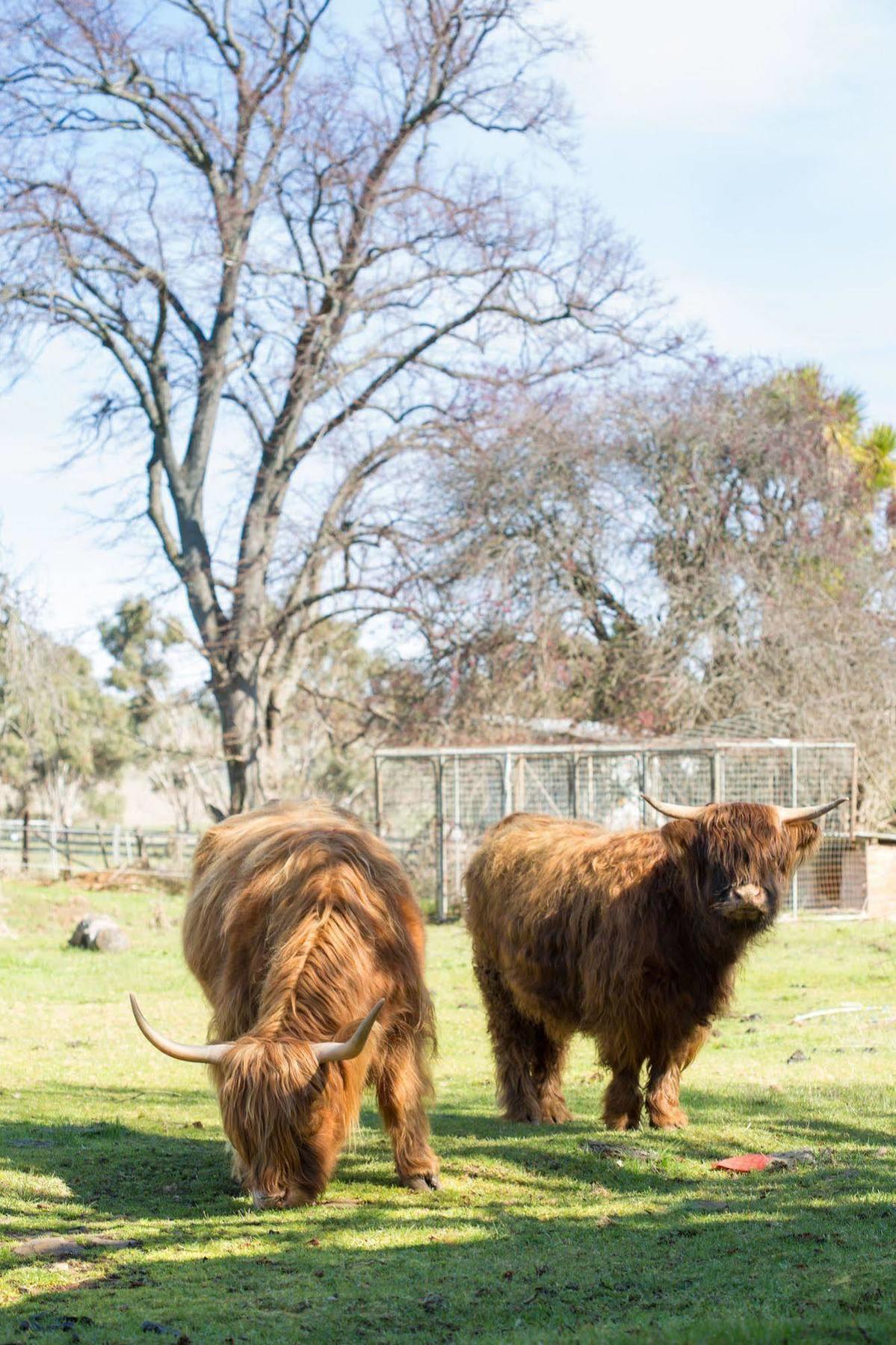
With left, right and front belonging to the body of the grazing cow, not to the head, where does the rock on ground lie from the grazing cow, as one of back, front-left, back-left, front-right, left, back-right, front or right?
back

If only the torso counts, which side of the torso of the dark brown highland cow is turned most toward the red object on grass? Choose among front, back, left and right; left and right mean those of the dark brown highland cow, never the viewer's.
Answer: front

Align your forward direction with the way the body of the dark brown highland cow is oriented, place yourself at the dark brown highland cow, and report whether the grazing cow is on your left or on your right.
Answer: on your right

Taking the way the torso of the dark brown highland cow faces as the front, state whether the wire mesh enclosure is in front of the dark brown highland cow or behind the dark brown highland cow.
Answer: behind

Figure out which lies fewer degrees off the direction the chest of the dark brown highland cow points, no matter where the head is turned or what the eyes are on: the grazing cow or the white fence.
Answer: the grazing cow

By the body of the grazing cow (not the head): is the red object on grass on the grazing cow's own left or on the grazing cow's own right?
on the grazing cow's own left

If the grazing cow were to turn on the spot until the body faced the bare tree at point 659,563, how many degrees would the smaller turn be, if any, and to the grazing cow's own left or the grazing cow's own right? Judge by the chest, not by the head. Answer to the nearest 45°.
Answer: approximately 180°

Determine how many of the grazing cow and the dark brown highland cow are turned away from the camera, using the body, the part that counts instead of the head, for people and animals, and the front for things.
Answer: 0

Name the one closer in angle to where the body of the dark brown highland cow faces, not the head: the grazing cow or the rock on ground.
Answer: the grazing cow

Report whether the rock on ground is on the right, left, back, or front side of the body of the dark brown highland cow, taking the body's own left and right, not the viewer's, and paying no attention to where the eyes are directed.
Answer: back

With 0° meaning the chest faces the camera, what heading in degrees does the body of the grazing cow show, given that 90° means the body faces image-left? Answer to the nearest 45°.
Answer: approximately 0°
